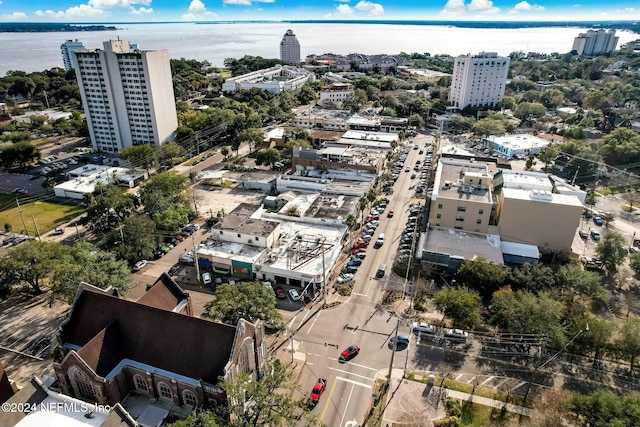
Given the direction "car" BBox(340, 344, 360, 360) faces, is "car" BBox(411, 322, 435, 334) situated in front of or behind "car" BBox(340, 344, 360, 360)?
behind

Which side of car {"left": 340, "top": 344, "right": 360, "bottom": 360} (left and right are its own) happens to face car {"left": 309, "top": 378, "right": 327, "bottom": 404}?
front

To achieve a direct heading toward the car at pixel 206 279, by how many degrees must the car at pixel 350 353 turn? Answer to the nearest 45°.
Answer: approximately 90° to its right

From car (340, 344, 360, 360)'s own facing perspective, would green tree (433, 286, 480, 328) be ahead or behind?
behind

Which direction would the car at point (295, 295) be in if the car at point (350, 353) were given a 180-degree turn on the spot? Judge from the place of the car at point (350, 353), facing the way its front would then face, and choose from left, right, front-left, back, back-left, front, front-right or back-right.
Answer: left

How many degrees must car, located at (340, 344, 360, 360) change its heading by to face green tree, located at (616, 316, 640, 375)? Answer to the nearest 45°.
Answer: approximately 135° to its left

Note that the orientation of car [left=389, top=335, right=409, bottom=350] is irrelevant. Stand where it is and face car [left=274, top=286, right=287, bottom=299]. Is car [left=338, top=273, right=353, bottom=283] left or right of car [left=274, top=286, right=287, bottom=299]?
right

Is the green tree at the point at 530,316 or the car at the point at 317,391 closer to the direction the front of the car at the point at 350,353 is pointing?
the car
